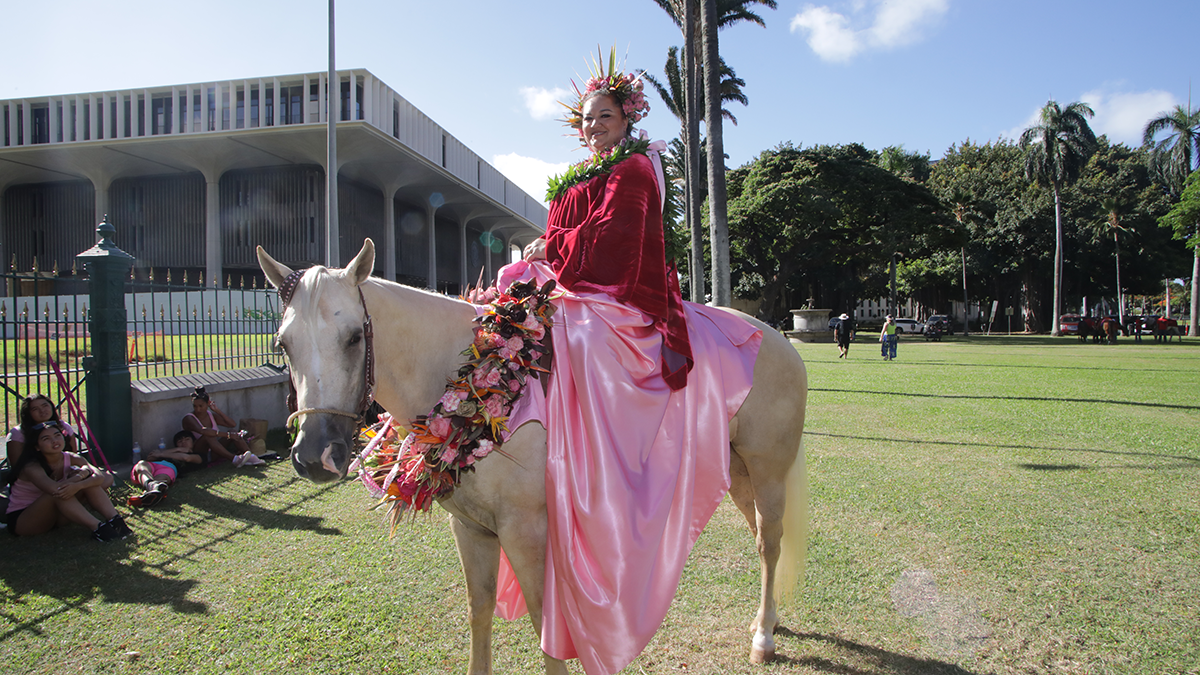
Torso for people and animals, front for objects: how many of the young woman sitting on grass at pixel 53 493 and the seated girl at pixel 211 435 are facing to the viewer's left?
0

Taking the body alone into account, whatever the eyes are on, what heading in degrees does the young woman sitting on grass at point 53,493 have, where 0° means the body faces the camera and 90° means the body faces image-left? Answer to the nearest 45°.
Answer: approximately 315°

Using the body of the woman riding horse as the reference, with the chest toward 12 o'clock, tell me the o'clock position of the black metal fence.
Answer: The black metal fence is roughly at 3 o'clock from the woman riding horse.

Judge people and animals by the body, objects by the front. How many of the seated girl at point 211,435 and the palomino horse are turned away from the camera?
0

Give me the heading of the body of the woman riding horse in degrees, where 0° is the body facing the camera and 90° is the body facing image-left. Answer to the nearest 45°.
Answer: approximately 45°

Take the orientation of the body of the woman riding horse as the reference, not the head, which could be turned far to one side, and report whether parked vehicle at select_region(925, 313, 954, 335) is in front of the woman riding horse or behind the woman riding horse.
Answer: behind

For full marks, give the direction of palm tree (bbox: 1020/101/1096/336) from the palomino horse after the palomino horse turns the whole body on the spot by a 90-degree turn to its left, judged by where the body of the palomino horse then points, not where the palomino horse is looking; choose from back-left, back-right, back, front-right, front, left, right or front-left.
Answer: left

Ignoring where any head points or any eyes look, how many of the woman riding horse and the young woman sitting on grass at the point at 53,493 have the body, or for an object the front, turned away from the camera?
0

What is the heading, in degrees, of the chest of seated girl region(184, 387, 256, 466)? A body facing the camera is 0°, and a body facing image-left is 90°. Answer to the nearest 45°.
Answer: approximately 315°

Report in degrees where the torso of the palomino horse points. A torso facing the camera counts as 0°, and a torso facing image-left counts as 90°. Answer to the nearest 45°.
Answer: approximately 45°

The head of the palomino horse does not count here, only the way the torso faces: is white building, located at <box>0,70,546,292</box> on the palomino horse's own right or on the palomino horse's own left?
on the palomino horse's own right
